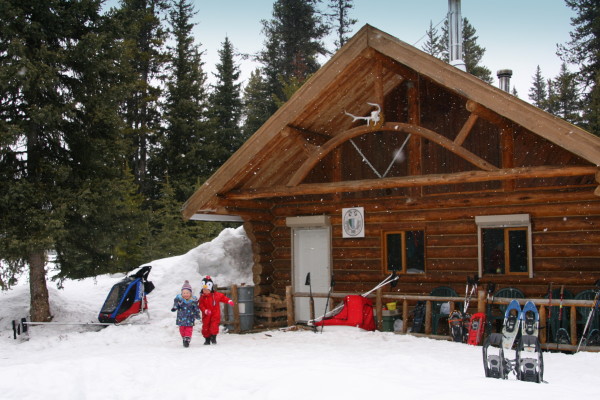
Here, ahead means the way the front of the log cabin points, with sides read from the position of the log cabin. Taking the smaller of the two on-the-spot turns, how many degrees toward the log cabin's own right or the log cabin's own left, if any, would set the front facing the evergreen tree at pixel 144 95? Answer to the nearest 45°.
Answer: approximately 90° to the log cabin's own right

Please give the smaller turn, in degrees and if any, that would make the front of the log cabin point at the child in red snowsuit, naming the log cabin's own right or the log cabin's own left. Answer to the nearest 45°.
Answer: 0° — it already faces them

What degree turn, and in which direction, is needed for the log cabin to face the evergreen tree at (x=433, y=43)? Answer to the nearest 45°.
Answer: approximately 135° to its right

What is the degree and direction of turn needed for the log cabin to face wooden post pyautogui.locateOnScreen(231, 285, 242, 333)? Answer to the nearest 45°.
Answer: approximately 45° to its right

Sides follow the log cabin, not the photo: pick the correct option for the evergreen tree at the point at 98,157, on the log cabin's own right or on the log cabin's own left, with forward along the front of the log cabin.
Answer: on the log cabin's own right

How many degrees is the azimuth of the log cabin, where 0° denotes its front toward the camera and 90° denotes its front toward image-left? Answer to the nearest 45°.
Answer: approximately 45°

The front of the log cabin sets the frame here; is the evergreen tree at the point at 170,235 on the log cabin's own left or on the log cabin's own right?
on the log cabin's own right

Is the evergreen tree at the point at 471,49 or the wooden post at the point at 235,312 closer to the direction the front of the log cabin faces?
the wooden post

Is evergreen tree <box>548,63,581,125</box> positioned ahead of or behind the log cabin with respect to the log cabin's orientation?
behind
